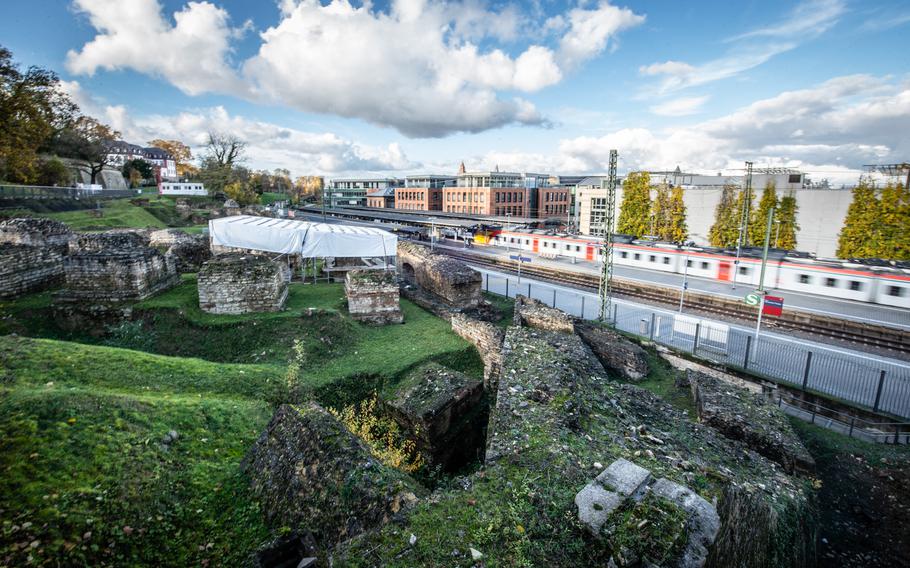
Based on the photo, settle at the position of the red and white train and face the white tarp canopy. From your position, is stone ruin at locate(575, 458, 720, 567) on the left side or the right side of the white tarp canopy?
left

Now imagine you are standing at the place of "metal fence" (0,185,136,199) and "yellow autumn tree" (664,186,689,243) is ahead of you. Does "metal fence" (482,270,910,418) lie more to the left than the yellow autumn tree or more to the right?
right
